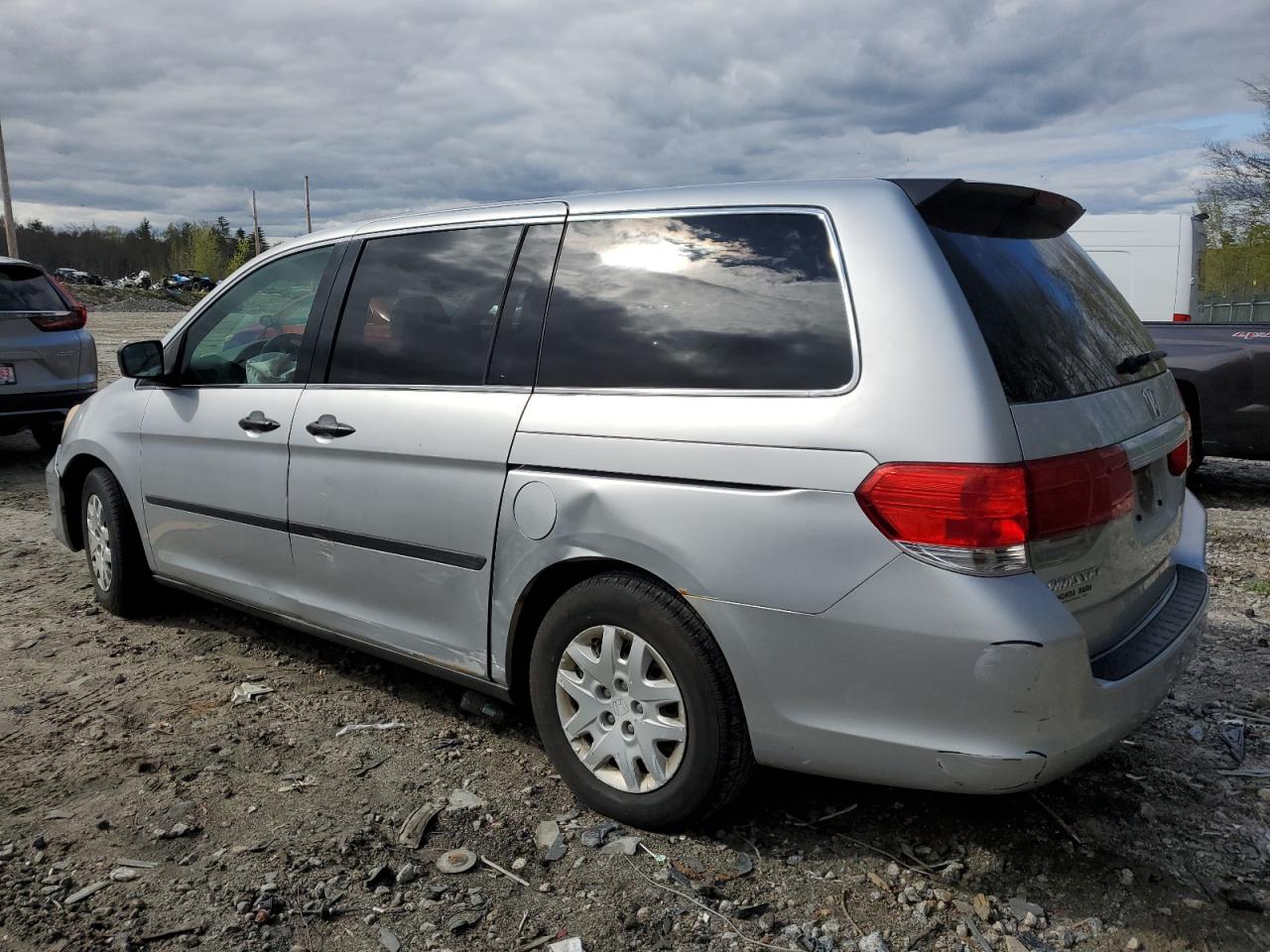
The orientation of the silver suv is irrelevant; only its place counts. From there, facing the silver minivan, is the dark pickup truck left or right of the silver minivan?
left

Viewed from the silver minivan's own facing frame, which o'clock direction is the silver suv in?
The silver suv is roughly at 12 o'clock from the silver minivan.

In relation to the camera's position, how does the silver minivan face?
facing away from the viewer and to the left of the viewer

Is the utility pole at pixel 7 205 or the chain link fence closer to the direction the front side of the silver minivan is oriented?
the utility pole

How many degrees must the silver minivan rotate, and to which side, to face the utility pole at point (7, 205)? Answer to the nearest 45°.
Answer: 0° — it already faces it

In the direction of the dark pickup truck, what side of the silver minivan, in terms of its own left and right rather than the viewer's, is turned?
right
